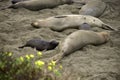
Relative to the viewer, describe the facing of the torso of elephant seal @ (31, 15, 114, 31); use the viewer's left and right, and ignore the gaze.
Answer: facing to the left of the viewer

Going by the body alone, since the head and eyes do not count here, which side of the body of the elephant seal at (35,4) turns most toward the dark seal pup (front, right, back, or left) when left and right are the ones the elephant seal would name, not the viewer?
right
